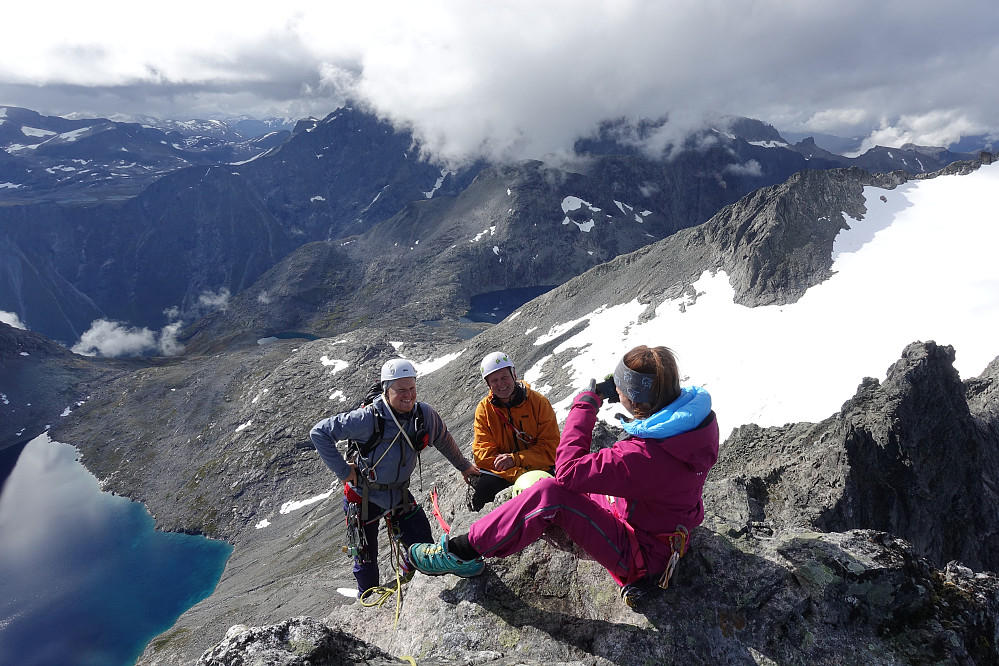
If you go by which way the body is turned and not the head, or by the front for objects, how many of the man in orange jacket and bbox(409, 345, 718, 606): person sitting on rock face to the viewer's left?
1

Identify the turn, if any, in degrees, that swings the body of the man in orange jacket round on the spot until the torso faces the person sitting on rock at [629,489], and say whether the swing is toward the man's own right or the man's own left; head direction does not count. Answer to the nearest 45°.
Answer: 0° — they already face them

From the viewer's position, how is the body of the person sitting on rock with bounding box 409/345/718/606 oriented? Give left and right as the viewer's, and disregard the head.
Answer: facing to the left of the viewer

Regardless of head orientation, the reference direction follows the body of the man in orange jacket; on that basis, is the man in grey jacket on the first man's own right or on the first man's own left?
on the first man's own right

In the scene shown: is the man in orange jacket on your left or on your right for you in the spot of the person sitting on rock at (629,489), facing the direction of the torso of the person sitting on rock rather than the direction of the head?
on your right

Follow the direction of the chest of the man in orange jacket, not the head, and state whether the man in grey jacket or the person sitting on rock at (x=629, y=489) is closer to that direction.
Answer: the person sitting on rock

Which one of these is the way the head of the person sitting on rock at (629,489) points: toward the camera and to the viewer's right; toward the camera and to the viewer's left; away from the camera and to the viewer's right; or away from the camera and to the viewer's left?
away from the camera and to the viewer's left

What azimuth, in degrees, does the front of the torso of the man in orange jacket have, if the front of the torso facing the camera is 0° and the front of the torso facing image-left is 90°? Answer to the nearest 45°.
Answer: approximately 0°
